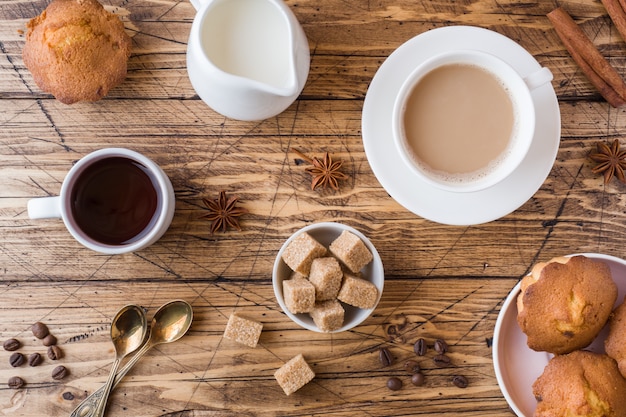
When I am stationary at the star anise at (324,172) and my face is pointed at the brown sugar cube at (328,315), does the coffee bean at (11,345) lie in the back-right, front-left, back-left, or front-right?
front-right

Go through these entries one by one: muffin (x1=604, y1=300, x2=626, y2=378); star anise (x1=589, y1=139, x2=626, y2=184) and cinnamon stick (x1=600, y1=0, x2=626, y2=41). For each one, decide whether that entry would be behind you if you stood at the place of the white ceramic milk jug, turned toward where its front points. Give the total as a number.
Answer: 0

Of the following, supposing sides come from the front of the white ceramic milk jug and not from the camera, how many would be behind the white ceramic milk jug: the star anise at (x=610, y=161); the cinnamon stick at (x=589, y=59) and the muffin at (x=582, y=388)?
0

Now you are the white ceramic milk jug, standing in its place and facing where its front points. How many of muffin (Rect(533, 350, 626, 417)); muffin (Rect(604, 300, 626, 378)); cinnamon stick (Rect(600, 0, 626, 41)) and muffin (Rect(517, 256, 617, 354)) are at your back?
0

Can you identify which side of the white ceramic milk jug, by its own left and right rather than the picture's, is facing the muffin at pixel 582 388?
front

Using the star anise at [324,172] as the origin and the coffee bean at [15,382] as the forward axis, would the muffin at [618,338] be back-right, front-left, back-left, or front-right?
back-left

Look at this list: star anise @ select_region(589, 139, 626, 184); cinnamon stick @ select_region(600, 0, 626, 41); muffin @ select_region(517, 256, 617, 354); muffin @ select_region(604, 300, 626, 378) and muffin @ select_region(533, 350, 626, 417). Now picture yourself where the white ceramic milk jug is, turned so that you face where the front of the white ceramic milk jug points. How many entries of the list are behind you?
0

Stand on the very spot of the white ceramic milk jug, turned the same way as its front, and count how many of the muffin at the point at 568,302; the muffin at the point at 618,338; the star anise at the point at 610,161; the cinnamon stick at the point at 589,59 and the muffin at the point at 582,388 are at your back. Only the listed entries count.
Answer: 0
